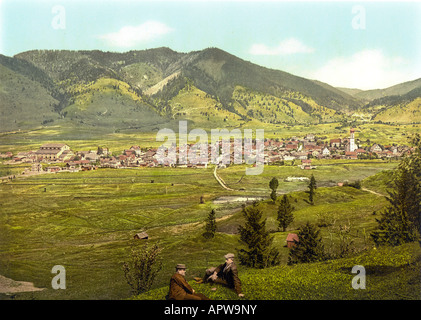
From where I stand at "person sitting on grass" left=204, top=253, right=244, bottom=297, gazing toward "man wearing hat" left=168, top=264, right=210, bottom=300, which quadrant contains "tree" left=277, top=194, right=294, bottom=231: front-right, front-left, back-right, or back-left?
back-right

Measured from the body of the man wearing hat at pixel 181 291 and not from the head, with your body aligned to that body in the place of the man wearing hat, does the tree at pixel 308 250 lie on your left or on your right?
on your left

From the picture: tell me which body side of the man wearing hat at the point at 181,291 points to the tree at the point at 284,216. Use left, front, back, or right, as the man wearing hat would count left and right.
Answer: left

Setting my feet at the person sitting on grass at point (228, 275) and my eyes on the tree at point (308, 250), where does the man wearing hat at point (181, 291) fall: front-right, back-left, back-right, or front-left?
back-left

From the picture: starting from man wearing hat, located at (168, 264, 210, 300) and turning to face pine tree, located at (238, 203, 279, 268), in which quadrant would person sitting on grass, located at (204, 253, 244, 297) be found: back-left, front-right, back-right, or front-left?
front-right

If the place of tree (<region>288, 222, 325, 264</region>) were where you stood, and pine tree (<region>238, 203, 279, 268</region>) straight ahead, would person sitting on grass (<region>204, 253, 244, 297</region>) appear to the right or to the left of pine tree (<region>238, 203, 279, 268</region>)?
left
